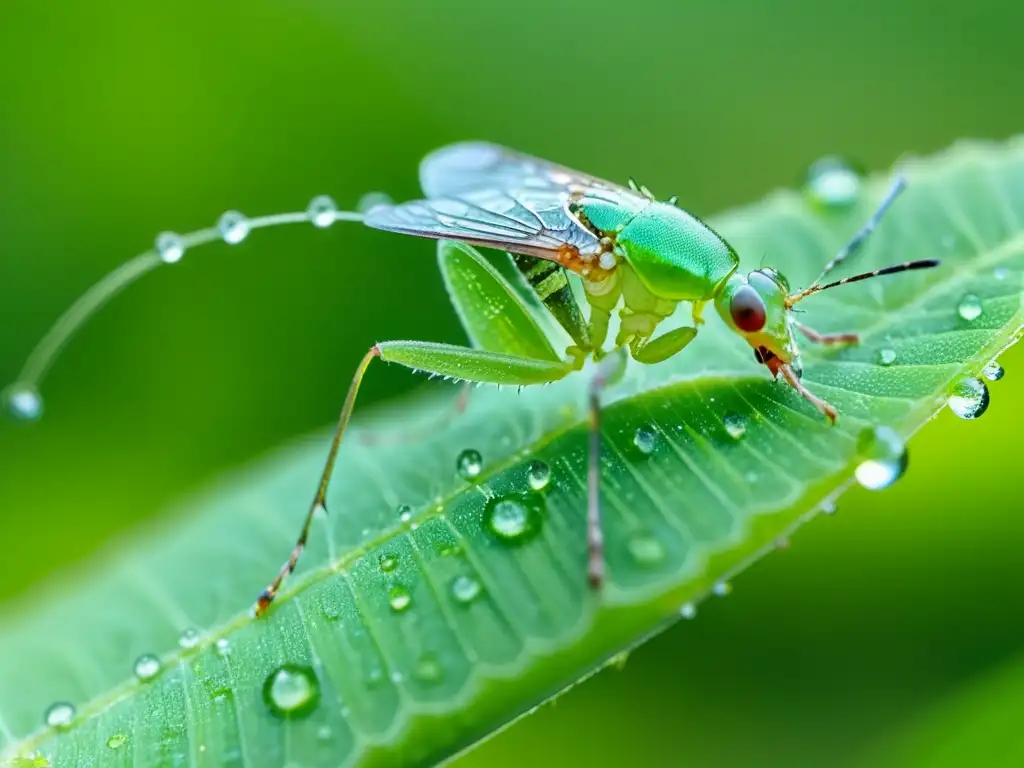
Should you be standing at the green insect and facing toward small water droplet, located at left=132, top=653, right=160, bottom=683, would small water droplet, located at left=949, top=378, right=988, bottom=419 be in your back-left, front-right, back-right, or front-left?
back-left

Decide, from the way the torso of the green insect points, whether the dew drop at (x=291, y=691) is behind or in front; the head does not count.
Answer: behind

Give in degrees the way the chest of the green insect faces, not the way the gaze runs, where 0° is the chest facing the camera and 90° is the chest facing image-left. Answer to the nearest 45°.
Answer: approximately 270°

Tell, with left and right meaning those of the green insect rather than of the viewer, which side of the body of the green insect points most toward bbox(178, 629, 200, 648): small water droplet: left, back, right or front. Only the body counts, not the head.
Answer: back

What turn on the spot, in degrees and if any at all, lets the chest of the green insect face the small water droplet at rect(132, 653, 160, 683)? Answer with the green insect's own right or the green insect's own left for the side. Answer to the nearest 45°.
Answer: approximately 180°
